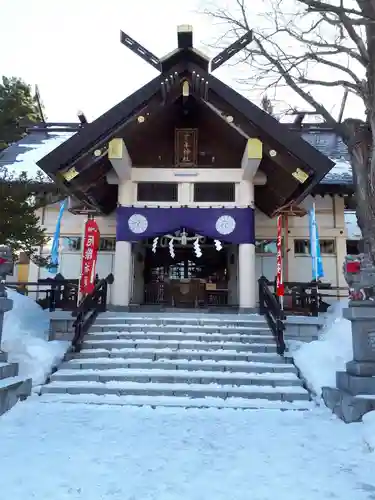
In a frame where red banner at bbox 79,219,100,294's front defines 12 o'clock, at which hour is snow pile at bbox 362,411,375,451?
The snow pile is roughly at 11 o'clock from the red banner.

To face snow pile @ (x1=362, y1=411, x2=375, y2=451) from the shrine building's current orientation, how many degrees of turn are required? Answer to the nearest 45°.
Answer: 0° — it already faces it

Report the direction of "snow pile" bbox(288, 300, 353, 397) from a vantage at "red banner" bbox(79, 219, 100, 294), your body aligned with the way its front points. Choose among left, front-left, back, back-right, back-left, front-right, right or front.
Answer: front-left

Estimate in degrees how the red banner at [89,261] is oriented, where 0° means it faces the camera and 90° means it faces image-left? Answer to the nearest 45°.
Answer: approximately 0°

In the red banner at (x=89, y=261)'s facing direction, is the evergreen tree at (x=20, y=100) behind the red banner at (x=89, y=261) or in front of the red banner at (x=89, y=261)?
behind

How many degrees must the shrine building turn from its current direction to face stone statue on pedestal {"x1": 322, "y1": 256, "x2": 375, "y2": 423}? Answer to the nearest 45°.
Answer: approximately 45° to its left

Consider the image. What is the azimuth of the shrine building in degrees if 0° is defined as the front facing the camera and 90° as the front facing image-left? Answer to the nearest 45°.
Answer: approximately 0°

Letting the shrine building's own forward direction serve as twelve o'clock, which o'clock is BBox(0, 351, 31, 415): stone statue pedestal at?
The stone statue pedestal is roughly at 1 o'clock from the shrine building.
